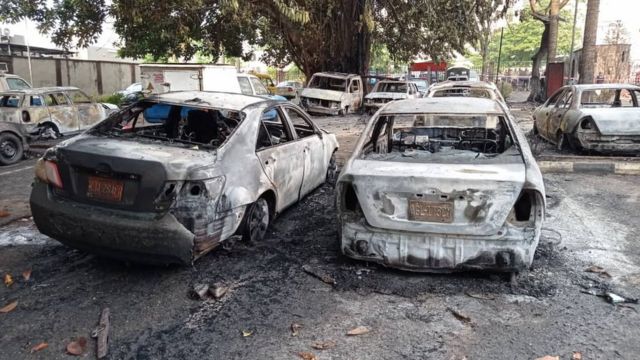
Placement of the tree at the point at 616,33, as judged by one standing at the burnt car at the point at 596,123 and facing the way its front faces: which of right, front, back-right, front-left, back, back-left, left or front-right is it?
front-right

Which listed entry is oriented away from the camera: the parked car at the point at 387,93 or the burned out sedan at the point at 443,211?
the burned out sedan

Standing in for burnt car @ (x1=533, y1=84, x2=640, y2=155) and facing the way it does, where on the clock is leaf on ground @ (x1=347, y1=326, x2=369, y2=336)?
The leaf on ground is roughly at 8 o'clock from the burnt car.

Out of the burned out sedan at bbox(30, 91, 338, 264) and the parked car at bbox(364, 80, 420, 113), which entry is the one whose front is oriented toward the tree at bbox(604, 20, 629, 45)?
the burned out sedan

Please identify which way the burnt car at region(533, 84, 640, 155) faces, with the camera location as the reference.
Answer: facing away from the viewer and to the left of the viewer

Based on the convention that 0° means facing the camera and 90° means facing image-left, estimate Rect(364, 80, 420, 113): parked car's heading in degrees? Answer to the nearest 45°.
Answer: approximately 45°

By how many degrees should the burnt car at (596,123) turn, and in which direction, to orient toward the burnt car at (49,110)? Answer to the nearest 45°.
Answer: approximately 45° to its left

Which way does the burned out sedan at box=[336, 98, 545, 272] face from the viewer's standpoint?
away from the camera

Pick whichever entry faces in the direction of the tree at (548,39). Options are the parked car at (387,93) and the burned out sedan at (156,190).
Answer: the burned out sedan

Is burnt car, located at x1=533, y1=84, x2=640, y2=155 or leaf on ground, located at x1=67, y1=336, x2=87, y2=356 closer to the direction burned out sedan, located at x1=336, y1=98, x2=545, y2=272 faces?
the burnt car

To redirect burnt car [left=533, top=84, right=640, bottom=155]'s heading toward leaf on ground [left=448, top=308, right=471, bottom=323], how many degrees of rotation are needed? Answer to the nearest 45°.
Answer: approximately 135° to its left
